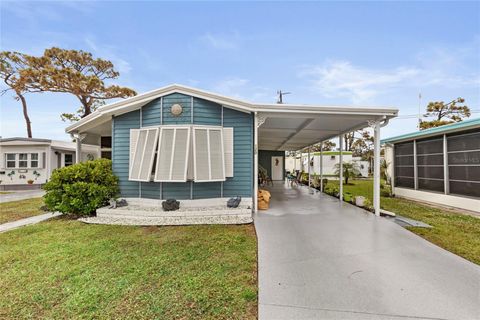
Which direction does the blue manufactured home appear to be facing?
toward the camera

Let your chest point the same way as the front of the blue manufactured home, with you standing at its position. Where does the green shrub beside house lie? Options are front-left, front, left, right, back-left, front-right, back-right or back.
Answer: right

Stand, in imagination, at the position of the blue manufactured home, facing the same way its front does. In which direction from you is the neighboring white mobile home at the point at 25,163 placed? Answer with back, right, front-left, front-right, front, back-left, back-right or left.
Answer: back-right

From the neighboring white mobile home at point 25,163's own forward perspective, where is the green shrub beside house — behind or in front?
in front

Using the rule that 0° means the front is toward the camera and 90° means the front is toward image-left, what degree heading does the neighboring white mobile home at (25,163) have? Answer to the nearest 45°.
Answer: approximately 0°

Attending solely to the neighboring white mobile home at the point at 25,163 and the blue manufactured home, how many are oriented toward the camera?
2

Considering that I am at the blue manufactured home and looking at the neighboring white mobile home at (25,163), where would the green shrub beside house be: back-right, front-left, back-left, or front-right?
front-left

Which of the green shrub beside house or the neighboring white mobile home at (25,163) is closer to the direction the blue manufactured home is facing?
the green shrub beside house
